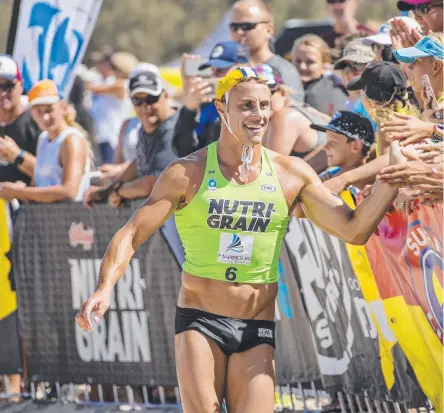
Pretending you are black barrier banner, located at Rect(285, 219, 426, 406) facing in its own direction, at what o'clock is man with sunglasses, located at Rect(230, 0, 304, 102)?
The man with sunglasses is roughly at 4 o'clock from the black barrier banner.

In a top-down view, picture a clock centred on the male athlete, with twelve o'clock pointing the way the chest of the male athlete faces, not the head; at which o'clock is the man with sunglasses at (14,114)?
The man with sunglasses is roughly at 5 o'clock from the male athlete.

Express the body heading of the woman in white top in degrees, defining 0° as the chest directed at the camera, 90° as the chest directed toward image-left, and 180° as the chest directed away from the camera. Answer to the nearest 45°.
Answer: approximately 45°

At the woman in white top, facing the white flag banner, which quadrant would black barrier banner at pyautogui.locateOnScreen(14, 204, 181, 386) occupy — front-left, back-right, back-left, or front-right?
back-right

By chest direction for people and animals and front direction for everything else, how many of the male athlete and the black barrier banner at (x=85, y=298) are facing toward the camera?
2

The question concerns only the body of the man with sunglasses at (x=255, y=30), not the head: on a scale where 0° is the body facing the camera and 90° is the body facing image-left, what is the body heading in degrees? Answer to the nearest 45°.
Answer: approximately 45°

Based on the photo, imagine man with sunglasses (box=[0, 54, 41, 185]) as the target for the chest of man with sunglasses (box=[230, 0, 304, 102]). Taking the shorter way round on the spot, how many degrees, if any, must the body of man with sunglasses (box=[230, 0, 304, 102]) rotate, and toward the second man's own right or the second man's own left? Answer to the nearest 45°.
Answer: approximately 45° to the second man's own right
